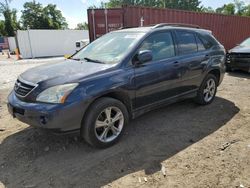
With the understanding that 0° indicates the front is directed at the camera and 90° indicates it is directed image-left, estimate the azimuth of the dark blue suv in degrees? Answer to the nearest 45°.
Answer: approximately 45°

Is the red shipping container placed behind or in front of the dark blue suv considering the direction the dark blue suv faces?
behind

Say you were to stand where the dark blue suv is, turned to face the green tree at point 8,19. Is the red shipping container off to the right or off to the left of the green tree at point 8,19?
right

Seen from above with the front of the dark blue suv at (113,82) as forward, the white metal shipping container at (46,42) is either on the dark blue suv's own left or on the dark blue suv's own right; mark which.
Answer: on the dark blue suv's own right
